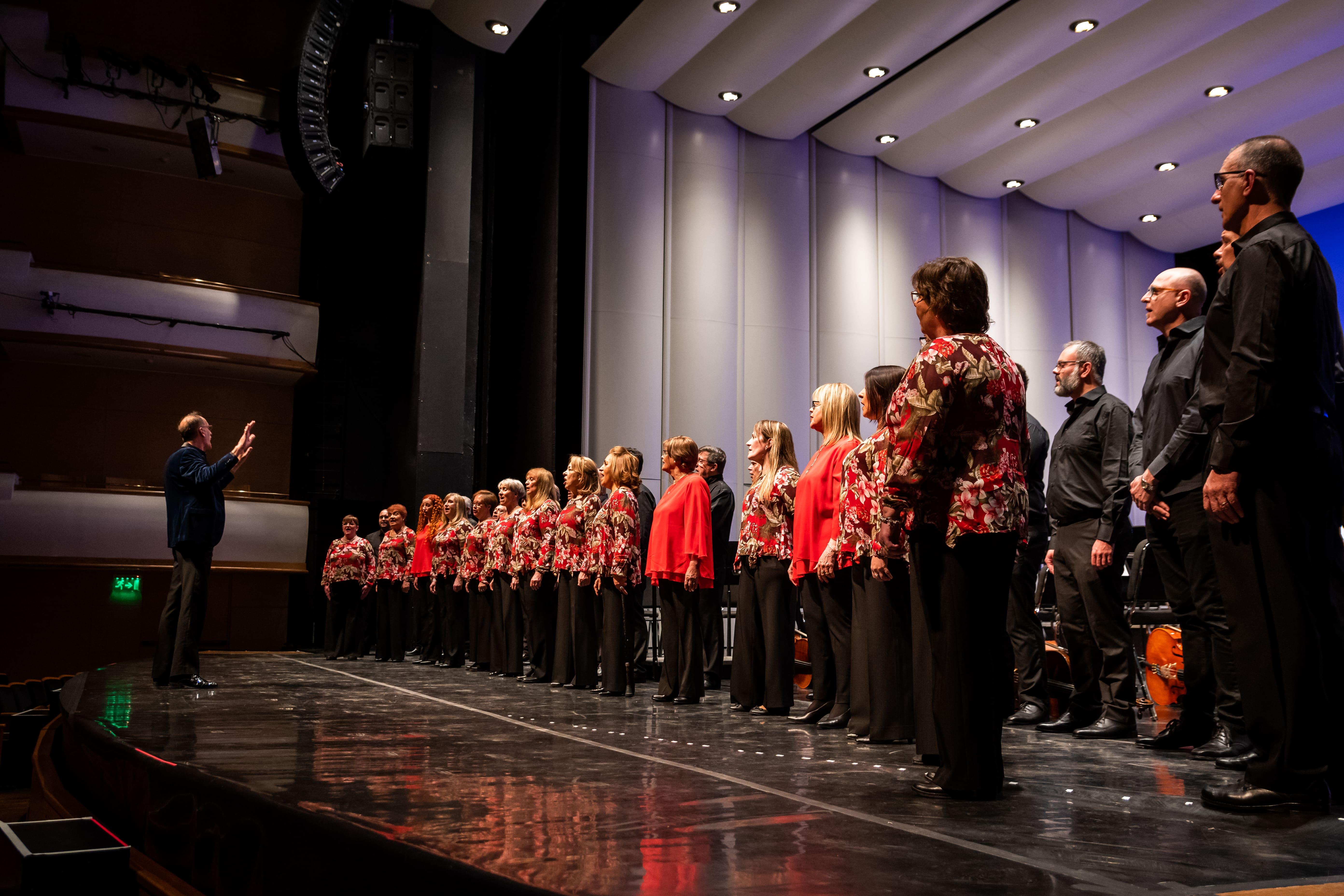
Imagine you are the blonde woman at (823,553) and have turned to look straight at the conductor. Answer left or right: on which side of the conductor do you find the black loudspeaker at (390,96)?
right

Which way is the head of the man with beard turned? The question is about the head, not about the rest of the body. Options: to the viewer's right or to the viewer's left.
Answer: to the viewer's left

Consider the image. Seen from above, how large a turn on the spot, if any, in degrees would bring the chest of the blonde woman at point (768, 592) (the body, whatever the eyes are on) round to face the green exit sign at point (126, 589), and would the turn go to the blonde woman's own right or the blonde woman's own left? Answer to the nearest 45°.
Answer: approximately 45° to the blonde woman's own right

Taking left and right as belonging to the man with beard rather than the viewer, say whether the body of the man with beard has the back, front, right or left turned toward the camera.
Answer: left

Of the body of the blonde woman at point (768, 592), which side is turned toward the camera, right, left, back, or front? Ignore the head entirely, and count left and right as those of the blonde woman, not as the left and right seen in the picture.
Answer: left

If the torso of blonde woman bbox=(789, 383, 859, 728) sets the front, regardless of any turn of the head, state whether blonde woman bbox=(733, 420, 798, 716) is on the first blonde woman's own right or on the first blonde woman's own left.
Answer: on the first blonde woman's own right

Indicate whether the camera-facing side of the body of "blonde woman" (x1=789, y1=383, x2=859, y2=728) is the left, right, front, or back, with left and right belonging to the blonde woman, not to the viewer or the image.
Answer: left

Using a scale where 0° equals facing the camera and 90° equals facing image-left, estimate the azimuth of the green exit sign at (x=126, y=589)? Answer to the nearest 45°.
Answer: approximately 0°

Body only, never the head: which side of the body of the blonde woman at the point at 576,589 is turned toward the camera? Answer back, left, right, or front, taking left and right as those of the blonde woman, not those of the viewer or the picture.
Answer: left
